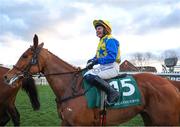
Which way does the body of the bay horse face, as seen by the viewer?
to the viewer's left

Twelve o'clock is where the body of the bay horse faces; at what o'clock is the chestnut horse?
The chestnut horse is roughly at 8 o'clock from the bay horse.

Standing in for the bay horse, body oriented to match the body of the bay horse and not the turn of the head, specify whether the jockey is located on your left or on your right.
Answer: on your left

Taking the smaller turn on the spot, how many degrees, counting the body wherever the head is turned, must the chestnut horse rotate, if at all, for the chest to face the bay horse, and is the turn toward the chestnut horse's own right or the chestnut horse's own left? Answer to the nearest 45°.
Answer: approximately 45° to the chestnut horse's own right

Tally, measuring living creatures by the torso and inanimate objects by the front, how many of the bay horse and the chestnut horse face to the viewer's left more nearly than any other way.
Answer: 2

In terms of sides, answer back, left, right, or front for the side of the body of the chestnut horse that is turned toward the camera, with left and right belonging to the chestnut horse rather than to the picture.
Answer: left
